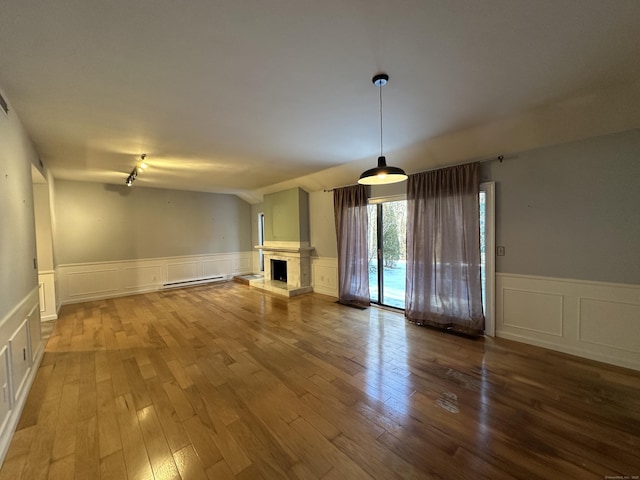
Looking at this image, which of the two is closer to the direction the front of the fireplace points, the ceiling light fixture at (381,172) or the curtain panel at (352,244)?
the ceiling light fixture

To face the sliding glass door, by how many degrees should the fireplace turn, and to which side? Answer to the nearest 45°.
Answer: approximately 90° to its left

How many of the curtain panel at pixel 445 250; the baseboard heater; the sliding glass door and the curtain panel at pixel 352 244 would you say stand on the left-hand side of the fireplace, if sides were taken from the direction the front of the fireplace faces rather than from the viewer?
3

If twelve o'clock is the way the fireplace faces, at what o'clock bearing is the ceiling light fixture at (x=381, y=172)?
The ceiling light fixture is roughly at 10 o'clock from the fireplace.

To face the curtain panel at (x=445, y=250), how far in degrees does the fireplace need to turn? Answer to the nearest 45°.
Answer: approximately 90° to its left

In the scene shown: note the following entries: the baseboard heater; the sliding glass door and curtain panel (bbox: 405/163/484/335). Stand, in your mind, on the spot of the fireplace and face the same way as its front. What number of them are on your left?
2

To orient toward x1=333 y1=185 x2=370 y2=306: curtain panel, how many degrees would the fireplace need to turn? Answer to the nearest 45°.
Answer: approximately 90° to its left

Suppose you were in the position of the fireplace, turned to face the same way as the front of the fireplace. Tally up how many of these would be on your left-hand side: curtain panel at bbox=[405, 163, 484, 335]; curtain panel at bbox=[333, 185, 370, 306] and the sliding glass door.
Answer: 3

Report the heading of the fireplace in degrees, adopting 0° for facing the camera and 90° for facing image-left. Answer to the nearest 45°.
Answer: approximately 45°

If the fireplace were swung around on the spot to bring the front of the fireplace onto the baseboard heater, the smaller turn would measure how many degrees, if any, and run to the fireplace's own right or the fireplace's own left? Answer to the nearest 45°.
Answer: approximately 90° to the fireplace's own right

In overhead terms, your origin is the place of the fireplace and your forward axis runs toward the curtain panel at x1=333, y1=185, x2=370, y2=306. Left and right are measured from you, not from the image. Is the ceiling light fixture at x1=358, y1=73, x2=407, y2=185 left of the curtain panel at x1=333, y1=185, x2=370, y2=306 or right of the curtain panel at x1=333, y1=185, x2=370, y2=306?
right
